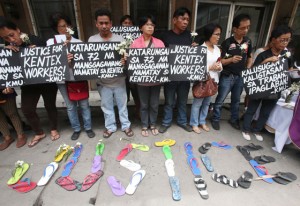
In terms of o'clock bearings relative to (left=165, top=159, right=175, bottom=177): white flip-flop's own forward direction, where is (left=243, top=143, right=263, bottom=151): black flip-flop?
The black flip-flop is roughly at 2 o'clock from the white flip-flop.

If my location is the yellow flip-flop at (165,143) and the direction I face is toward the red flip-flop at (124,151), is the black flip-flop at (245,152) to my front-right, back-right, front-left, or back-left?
back-left

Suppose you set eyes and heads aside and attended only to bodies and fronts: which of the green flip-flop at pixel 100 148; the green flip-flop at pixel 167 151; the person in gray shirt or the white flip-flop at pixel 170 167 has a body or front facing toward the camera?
the person in gray shirt

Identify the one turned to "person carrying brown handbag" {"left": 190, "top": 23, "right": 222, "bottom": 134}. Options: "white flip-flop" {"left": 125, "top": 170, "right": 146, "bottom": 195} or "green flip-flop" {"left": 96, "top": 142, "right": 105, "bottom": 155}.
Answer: the white flip-flop

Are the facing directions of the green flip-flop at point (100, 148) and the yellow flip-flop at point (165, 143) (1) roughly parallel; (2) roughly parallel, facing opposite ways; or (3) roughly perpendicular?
roughly perpendicular

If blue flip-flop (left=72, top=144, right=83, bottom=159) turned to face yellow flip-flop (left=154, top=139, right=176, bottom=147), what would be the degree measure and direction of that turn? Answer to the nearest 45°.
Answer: approximately 90° to its right

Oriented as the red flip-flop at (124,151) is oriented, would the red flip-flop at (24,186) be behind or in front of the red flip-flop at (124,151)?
behind

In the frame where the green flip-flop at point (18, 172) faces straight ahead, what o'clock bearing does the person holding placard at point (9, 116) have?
The person holding placard is roughly at 11 o'clock from the green flip-flop.

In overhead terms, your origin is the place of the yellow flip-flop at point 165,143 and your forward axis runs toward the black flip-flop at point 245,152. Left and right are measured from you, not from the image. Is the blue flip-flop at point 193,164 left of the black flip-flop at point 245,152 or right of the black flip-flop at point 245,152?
right
